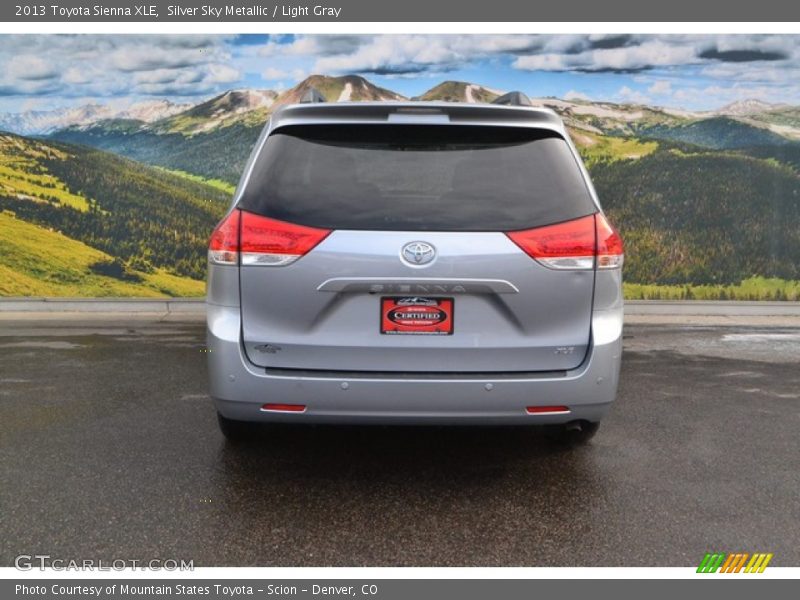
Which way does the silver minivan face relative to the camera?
away from the camera
